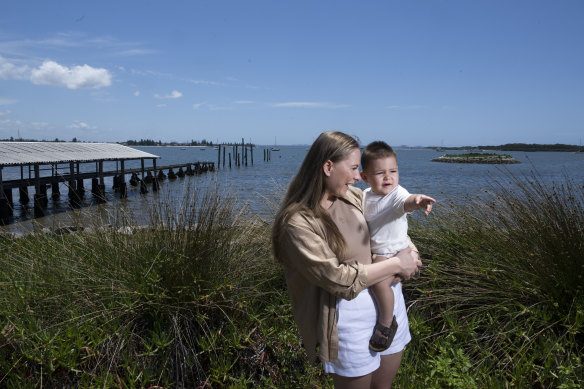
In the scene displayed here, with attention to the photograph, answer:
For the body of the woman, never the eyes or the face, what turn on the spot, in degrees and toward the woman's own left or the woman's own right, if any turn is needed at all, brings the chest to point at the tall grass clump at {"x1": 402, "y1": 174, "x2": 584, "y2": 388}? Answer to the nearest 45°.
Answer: approximately 90° to the woman's own left

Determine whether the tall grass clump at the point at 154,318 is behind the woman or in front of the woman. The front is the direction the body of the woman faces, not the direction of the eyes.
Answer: behind

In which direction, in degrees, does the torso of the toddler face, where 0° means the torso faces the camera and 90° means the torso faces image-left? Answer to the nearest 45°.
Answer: approximately 315°

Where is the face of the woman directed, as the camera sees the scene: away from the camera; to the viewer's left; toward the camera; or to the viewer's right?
to the viewer's right

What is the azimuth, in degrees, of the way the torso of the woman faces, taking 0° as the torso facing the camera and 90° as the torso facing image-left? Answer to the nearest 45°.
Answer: approximately 315°

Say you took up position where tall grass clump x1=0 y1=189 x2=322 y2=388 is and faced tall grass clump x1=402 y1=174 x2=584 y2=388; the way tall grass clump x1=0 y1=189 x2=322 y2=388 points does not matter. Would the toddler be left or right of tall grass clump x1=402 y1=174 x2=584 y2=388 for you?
right

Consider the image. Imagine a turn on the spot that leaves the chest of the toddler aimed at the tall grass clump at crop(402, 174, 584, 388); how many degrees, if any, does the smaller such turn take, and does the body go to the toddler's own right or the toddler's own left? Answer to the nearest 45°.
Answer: approximately 90° to the toddler's own left
